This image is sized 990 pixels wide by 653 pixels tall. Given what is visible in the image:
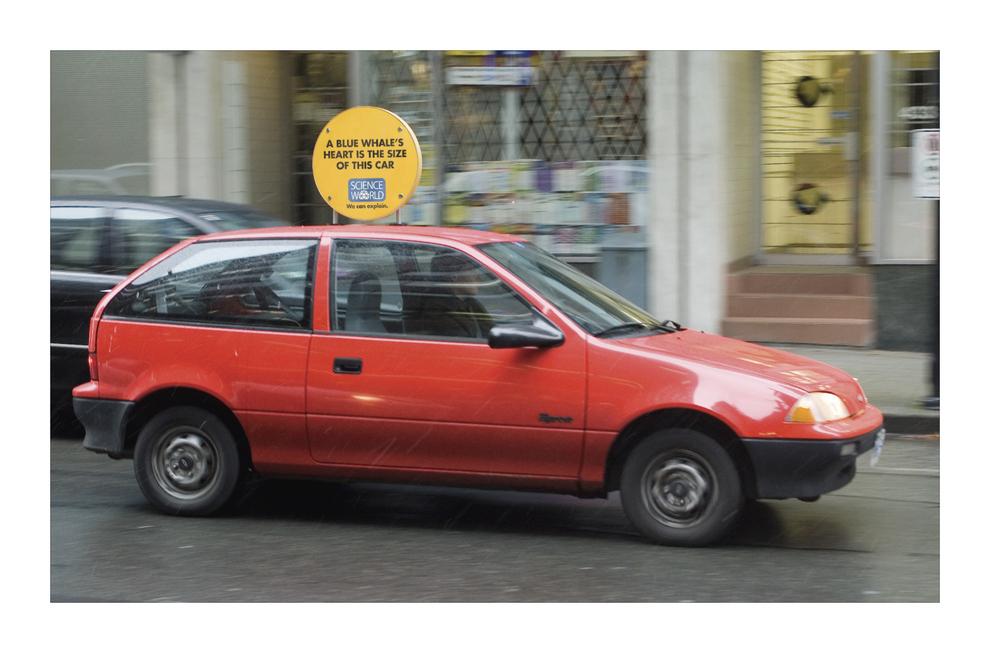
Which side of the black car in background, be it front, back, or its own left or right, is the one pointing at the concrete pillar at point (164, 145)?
left

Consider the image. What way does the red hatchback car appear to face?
to the viewer's right

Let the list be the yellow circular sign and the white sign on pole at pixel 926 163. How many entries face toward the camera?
2

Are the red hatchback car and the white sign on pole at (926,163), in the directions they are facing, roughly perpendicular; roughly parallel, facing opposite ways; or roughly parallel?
roughly perpendicular

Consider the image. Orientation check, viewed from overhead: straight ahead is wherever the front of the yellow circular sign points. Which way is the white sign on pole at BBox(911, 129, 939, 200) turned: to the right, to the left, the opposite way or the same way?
the same way

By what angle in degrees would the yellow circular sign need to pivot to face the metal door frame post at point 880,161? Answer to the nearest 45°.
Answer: approximately 135° to its left

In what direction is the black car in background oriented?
to the viewer's right

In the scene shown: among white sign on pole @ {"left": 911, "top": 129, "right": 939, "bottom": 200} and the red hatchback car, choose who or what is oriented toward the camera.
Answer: the white sign on pole

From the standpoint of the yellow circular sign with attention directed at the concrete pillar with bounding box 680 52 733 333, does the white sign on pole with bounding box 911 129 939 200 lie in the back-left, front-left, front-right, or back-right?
front-right

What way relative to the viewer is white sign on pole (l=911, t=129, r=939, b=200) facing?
toward the camera

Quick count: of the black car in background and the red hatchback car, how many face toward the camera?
0

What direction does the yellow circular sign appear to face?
toward the camera

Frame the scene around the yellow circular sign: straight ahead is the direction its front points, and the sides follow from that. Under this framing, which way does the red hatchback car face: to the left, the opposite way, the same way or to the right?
to the left

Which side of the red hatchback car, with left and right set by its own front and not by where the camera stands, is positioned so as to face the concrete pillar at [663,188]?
left
